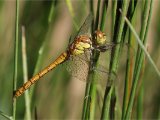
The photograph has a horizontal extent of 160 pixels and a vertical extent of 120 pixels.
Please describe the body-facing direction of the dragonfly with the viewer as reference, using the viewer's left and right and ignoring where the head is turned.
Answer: facing to the right of the viewer
